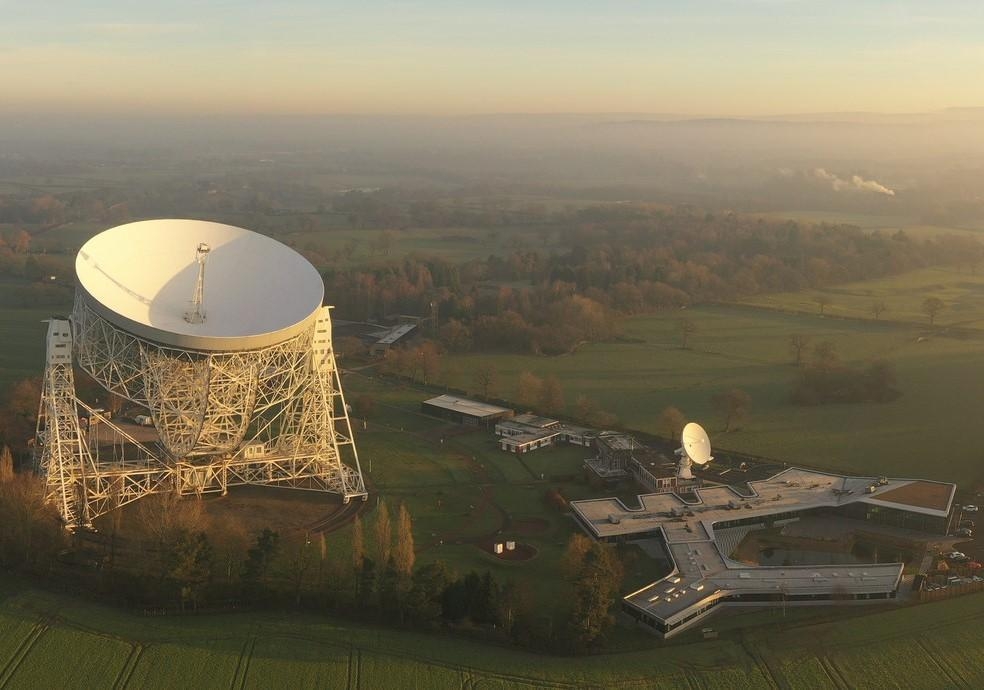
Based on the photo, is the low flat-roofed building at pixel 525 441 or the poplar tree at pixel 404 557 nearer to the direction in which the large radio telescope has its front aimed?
the poplar tree

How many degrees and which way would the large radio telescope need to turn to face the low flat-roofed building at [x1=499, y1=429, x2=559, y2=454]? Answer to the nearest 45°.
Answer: approximately 90° to its left

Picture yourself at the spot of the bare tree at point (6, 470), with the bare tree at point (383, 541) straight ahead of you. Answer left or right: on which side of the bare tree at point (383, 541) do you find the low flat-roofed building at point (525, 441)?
left

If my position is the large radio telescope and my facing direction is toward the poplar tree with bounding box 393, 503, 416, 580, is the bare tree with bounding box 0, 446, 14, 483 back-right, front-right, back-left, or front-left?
back-right

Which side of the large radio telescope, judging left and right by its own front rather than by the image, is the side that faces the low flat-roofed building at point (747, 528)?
left

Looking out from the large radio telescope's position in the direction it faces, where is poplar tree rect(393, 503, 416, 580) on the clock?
The poplar tree is roughly at 11 o'clock from the large radio telescope.

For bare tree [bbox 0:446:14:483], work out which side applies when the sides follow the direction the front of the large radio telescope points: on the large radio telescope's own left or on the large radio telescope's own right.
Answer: on the large radio telescope's own right

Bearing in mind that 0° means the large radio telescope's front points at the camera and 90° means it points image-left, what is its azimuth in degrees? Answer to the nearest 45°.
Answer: approximately 0°

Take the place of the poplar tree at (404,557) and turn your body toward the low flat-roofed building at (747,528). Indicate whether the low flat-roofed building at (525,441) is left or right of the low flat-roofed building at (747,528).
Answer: left

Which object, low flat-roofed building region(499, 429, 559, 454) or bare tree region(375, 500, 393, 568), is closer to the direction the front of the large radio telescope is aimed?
the bare tree
